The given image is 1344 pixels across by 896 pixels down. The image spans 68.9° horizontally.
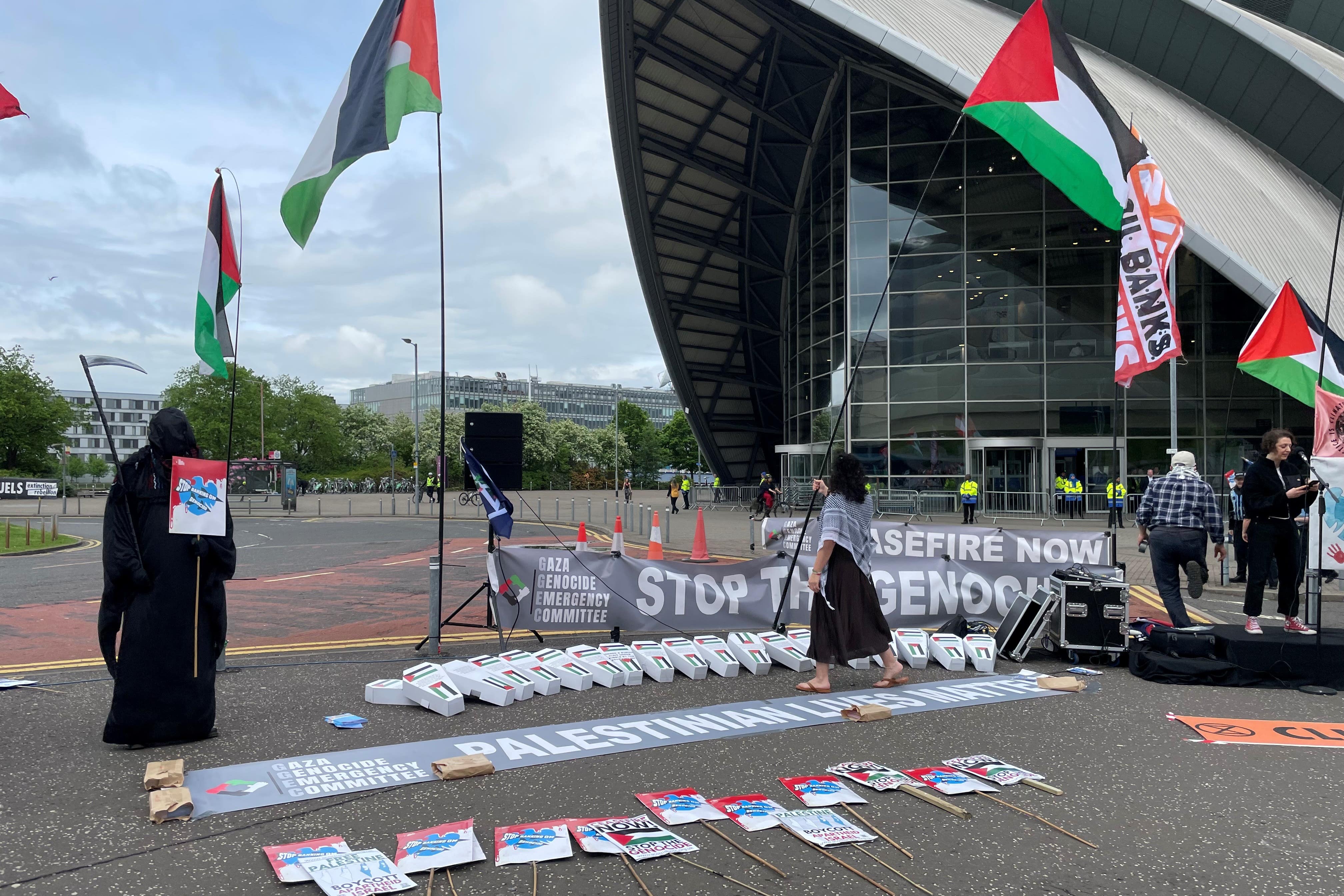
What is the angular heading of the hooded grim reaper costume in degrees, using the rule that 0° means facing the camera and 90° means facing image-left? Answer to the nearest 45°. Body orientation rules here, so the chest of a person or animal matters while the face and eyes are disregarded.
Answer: approximately 315°

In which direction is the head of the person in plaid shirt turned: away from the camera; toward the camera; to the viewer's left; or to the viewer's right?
away from the camera

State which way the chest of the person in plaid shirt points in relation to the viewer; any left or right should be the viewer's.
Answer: facing away from the viewer

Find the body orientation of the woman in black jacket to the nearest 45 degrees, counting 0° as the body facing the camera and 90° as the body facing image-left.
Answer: approximately 315°

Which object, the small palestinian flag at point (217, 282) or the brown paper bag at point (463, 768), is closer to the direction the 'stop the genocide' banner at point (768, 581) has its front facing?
the brown paper bag

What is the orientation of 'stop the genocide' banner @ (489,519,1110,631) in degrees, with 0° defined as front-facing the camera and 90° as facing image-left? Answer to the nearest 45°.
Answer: approximately 0°
